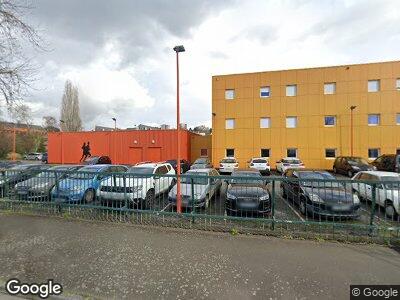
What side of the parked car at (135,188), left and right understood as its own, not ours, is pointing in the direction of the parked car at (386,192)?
left

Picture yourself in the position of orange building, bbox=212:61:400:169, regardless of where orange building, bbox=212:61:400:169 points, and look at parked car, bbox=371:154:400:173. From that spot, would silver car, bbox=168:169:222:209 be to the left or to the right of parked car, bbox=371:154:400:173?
right

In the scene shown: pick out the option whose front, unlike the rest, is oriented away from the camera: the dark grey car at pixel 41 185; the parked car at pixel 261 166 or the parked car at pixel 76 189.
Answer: the parked car at pixel 261 166

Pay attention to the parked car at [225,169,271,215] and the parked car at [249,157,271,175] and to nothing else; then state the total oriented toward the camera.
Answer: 1

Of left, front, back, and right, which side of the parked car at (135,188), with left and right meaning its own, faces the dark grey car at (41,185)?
right

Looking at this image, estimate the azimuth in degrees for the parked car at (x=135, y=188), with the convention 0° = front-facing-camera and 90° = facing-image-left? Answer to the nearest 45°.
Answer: approximately 45°

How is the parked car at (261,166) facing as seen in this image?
away from the camera

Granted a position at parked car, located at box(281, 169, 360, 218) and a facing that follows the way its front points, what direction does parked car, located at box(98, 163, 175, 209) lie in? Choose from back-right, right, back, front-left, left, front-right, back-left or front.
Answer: back-right

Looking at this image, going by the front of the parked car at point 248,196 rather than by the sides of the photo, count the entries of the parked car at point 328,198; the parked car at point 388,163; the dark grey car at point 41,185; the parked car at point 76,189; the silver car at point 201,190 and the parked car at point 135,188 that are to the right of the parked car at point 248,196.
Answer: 4

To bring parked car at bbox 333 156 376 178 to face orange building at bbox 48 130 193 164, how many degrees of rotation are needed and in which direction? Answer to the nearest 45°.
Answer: approximately 135° to its right

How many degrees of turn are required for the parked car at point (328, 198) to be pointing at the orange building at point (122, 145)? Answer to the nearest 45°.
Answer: approximately 180°

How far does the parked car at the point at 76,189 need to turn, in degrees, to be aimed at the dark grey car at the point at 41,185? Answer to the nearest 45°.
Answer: approximately 90° to its right
